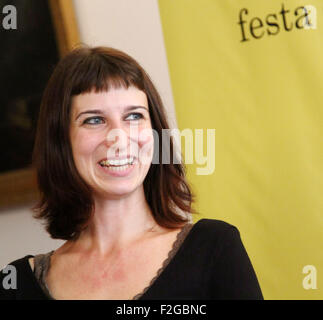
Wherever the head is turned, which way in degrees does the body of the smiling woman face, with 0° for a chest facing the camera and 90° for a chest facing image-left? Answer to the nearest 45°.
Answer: approximately 0°

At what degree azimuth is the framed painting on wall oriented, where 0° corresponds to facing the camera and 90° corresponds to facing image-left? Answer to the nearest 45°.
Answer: approximately 0°
